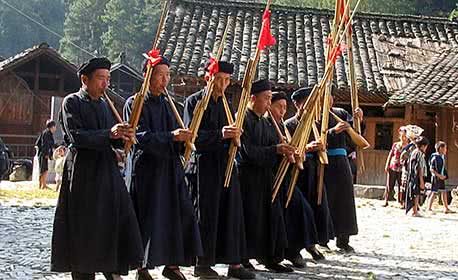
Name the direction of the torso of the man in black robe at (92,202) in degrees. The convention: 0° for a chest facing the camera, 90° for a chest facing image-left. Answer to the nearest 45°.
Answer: approximately 315°

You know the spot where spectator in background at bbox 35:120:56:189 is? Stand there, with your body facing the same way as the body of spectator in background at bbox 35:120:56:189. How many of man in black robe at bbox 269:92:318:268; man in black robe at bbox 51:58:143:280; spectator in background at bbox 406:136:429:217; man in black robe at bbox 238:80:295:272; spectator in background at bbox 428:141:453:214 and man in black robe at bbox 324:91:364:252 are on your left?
0

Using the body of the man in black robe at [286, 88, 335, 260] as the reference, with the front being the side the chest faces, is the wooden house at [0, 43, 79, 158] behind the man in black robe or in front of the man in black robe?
behind

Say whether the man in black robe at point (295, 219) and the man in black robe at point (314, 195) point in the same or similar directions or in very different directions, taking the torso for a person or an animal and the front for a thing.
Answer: same or similar directions

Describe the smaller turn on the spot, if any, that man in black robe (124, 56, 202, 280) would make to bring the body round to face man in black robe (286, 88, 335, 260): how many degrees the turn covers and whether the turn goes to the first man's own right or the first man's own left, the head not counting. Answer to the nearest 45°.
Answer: approximately 90° to the first man's own left

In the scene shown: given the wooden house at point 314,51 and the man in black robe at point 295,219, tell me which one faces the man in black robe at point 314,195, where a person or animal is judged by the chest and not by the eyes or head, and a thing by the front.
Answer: the wooden house

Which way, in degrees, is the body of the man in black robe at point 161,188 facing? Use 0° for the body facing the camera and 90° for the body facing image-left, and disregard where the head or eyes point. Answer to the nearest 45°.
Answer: approximately 315°

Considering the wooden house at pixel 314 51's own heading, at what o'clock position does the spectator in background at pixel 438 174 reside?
The spectator in background is roughly at 11 o'clock from the wooden house.

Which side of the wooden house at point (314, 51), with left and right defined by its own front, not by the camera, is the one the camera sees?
front

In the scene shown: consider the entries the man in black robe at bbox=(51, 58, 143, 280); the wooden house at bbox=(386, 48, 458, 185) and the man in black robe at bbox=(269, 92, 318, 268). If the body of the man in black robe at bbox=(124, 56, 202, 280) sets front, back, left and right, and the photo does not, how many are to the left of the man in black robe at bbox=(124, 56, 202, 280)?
2

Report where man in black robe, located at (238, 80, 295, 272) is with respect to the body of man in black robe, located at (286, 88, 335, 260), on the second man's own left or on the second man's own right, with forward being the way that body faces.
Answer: on the second man's own right

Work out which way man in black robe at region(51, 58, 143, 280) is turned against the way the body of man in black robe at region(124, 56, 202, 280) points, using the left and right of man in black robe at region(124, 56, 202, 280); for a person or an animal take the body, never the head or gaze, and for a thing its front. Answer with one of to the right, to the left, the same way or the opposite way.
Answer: the same way

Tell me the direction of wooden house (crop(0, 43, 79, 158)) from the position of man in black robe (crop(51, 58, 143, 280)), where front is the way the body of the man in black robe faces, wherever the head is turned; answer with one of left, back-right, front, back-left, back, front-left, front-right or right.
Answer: back-left

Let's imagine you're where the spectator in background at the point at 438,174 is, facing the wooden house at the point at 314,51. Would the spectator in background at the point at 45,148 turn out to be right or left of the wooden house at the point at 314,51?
left

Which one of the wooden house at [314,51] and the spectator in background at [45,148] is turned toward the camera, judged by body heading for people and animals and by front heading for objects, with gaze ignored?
the wooden house

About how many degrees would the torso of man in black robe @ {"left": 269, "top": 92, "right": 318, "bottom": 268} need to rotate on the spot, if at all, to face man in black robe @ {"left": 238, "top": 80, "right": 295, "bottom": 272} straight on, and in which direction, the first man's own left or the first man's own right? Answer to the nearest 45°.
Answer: approximately 90° to the first man's own right

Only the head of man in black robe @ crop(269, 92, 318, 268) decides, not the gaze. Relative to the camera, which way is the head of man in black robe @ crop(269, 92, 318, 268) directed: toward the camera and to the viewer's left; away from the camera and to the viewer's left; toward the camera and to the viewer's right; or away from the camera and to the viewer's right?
toward the camera and to the viewer's right
